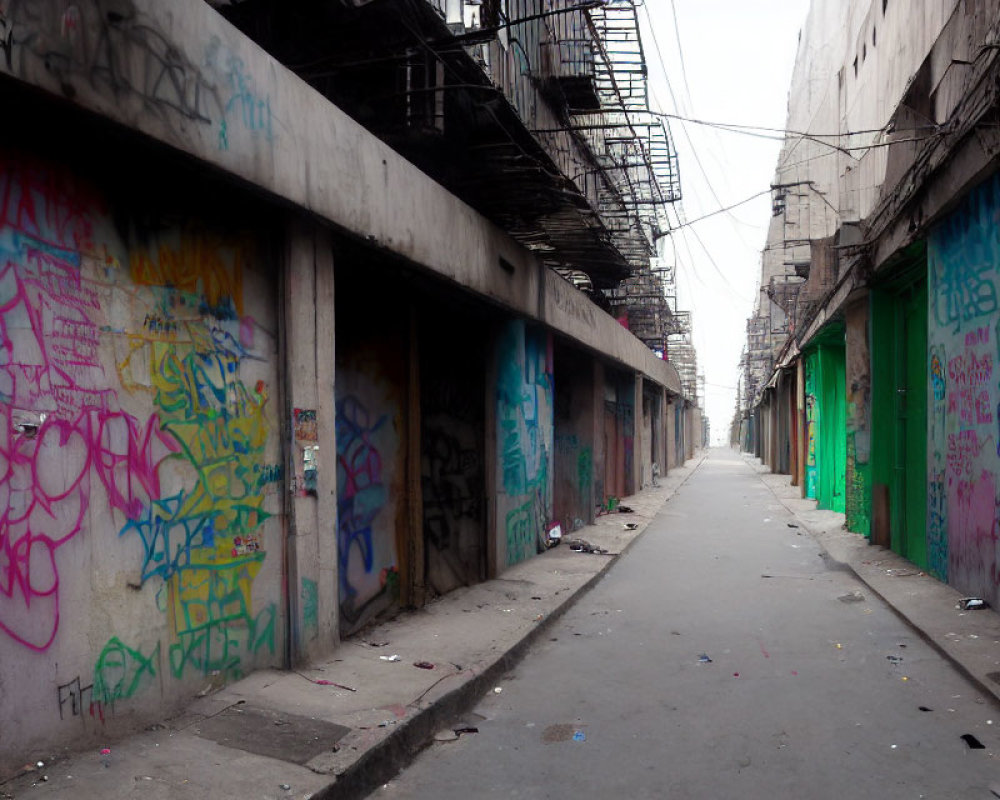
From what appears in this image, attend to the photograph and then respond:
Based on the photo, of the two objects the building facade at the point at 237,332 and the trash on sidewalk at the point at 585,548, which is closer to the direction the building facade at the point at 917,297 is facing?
the trash on sidewalk

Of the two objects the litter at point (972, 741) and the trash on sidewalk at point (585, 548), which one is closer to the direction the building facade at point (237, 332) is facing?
the litter

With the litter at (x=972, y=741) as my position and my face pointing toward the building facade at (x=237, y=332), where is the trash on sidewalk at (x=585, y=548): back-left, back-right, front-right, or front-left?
front-right

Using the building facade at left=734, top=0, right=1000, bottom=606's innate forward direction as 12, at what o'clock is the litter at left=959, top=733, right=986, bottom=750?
The litter is roughly at 9 o'clock from the building facade.

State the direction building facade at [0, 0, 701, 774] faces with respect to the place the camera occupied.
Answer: facing the viewer and to the right of the viewer

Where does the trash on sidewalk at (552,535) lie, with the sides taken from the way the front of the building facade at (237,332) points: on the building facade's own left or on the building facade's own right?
on the building facade's own left

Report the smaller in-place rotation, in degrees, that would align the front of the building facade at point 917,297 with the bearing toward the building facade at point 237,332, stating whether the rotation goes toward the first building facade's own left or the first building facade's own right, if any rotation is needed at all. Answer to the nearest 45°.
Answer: approximately 45° to the first building facade's own left

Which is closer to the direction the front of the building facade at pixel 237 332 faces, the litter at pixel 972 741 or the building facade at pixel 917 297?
the litter

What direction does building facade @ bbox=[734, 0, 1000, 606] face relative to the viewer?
to the viewer's left

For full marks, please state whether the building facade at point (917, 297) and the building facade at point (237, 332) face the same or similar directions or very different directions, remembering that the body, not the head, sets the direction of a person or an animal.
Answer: very different directions

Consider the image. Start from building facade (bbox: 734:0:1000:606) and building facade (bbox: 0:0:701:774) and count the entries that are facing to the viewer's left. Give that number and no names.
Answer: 1

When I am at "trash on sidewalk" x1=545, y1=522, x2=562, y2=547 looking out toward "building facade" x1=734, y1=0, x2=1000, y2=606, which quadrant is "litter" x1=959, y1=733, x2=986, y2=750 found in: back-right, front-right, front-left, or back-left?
front-right

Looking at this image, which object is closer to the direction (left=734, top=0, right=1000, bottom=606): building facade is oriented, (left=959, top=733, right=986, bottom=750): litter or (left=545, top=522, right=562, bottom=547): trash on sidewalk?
the trash on sidewalk
